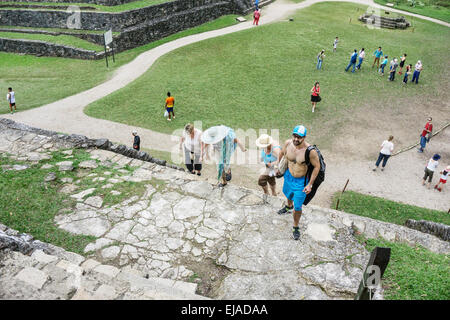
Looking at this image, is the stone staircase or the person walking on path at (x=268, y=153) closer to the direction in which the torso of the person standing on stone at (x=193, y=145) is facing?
the stone staircase

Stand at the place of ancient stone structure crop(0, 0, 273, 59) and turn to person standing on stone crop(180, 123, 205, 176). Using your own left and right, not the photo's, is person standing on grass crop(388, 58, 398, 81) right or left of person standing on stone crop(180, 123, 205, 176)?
left

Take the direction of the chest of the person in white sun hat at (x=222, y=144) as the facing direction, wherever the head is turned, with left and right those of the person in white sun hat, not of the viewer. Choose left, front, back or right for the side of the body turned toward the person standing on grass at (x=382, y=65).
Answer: back

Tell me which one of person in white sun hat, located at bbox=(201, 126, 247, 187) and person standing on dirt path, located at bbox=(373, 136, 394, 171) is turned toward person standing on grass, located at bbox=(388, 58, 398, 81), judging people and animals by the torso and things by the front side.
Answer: person standing on dirt path, located at bbox=(373, 136, 394, 171)

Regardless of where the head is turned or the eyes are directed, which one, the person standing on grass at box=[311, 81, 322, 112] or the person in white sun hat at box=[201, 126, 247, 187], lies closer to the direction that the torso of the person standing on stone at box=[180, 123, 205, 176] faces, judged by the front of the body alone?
the person in white sun hat

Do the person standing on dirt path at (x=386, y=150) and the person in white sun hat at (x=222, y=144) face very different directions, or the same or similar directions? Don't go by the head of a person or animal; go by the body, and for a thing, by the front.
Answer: very different directions
